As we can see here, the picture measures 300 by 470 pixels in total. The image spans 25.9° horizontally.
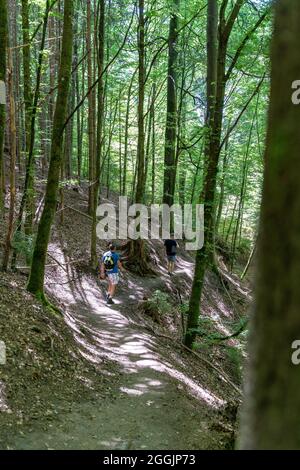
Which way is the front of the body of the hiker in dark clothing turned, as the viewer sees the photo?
away from the camera

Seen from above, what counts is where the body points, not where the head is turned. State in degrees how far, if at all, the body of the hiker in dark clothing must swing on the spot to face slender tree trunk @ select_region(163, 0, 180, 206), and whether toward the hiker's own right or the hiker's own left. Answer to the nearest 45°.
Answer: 0° — they already face it

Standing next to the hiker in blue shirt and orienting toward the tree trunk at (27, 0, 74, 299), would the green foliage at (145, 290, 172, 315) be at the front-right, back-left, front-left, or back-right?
back-left

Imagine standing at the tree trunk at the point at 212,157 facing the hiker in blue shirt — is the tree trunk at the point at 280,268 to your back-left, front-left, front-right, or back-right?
back-left

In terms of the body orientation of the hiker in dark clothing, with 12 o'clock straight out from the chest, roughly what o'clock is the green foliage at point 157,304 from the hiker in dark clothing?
The green foliage is roughly at 6 o'clock from the hiker in dark clothing.

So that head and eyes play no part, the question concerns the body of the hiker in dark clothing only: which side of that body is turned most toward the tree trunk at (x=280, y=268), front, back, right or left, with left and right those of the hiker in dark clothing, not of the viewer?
back

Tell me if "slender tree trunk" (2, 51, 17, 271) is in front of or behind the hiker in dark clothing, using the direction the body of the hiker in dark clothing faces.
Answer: behind

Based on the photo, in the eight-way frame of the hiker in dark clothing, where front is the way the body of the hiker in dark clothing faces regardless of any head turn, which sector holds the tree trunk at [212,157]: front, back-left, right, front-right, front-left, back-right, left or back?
back

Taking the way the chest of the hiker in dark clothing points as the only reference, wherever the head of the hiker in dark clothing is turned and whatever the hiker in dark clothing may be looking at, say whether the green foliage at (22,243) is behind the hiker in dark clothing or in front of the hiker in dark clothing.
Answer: behind
